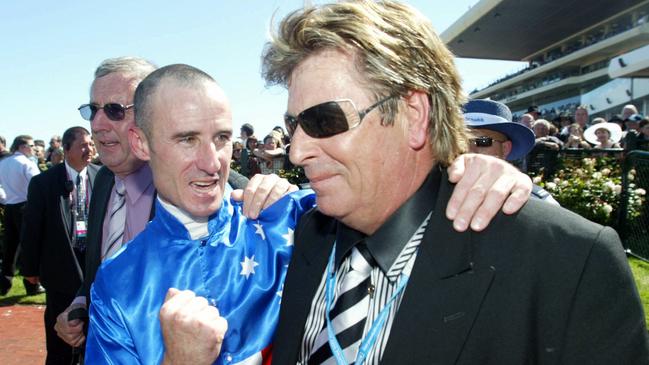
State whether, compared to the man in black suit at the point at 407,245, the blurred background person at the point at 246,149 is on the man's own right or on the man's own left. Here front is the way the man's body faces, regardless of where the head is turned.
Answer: on the man's own right

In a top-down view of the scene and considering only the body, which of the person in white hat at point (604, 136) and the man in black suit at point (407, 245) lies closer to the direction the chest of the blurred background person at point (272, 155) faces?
the man in black suit

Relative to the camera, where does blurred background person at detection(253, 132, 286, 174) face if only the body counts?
toward the camera

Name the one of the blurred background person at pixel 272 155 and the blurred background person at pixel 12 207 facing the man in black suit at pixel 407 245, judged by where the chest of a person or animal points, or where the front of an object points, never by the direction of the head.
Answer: the blurred background person at pixel 272 155

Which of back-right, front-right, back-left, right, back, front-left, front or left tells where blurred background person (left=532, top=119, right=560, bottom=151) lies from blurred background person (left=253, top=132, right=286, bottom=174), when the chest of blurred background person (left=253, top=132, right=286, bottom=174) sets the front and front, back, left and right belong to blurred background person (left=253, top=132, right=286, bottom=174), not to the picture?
left

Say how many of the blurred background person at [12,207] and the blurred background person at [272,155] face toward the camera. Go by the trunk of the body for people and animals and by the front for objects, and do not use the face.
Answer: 1

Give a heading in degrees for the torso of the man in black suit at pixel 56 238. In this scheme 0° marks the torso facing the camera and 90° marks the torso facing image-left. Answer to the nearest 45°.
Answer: approximately 315°

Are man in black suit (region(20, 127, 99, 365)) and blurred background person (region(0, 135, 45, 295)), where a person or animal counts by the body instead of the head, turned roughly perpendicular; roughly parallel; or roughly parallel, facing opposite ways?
roughly perpendicular

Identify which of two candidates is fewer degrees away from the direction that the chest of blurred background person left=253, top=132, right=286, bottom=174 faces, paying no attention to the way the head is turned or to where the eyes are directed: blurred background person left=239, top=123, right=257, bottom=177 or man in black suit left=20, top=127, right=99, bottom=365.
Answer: the man in black suit

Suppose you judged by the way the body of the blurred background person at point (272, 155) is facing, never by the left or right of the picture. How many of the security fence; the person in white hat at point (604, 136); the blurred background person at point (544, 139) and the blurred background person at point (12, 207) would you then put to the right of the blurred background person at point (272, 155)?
1

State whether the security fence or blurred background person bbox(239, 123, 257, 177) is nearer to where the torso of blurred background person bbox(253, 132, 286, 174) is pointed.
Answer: the security fence

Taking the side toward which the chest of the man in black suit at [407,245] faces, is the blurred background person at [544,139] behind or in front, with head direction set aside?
behind

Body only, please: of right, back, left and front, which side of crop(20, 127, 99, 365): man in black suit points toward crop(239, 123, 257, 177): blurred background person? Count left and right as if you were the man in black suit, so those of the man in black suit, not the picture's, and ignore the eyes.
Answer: left
